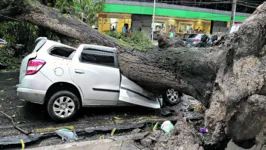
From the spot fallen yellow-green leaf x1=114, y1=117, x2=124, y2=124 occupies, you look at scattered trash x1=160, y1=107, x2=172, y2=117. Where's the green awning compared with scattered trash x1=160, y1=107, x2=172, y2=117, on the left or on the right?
left

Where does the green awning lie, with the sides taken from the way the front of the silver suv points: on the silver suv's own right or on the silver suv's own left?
on the silver suv's own left

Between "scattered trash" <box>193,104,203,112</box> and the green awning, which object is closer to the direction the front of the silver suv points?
the scattered trash

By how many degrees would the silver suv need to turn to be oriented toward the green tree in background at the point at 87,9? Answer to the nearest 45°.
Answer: approximately 90° to its left

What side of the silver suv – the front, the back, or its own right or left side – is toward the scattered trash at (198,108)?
front

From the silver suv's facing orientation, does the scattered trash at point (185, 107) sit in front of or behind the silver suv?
in front

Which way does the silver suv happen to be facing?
to the viewer's right
